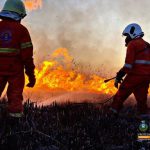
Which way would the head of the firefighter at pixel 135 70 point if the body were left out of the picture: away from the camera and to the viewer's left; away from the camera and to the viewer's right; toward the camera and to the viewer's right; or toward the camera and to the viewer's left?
away from the camera and to the viewer's left

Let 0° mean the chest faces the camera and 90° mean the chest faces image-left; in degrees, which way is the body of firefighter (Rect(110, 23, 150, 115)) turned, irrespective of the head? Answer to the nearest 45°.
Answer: approximately 135°
